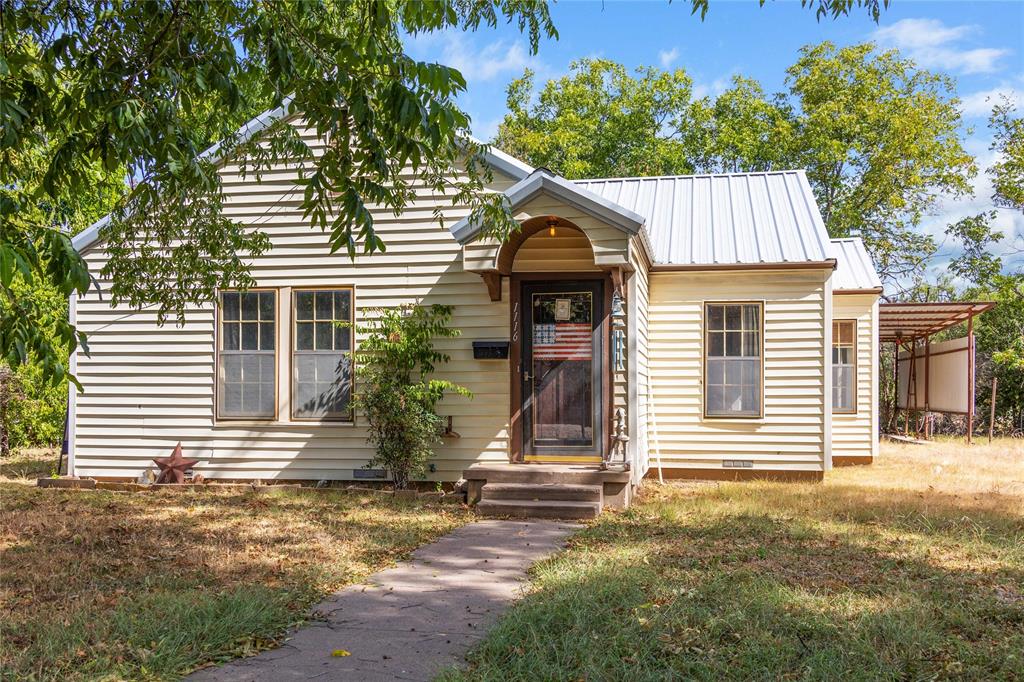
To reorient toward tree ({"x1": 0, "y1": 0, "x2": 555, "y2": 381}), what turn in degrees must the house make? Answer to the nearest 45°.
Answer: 0° — it already faces it

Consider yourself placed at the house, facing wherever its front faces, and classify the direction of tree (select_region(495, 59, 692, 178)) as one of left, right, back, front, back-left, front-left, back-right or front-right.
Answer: back

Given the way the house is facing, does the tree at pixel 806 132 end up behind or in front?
behind

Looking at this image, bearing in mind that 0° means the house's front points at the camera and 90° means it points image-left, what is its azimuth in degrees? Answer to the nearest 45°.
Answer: approximately 0°
